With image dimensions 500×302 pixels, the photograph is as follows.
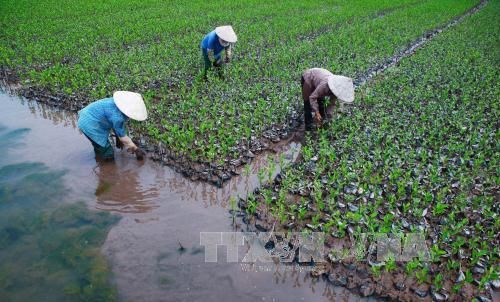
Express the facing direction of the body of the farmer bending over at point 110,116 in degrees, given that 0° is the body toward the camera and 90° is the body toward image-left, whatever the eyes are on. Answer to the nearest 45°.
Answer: approximately 270°

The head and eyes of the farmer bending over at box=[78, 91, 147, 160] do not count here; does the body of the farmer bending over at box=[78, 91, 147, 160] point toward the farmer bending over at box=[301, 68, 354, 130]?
yes

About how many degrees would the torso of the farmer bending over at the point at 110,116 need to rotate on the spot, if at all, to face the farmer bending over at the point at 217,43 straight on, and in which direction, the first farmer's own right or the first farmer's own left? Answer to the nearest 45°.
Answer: approximately 45° to the first farmer's own left
